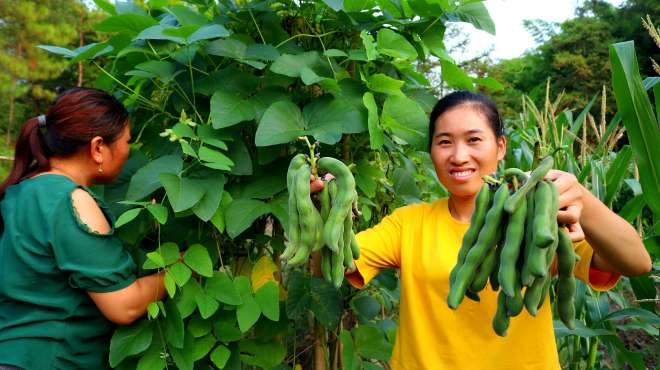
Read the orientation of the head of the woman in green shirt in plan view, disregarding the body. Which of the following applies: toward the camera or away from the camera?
away from the camera

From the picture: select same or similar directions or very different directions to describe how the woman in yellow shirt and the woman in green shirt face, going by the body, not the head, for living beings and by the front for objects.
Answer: very different directions

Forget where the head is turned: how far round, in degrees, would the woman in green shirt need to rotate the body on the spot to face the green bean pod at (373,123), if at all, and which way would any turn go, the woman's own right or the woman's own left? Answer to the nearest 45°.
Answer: approximately 45° to the woman's own right

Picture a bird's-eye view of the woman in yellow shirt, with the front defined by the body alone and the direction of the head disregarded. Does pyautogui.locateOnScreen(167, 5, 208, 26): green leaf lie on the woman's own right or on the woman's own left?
on the woman's own right

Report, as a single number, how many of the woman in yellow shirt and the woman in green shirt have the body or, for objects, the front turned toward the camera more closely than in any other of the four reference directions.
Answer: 1

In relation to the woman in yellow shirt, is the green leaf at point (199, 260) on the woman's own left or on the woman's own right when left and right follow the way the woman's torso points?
on the woman's own right

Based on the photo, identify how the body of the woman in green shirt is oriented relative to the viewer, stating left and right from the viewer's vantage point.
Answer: facing away from the viewer and to the right of the viewer

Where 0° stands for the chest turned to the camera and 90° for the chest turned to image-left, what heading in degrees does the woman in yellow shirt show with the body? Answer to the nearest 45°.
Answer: approximately 0°

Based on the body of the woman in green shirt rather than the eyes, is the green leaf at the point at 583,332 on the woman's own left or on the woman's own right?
on the woman's own right

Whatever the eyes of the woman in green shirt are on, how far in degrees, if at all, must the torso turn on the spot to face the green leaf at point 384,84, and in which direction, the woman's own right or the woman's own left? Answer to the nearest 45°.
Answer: approximately 45° to the woman's own right
